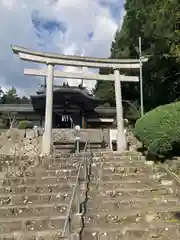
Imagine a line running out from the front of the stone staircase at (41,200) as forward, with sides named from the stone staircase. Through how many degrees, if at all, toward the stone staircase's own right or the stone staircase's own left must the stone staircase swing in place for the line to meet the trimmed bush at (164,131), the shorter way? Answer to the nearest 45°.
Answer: approximately 90° to the stone staircase's own left

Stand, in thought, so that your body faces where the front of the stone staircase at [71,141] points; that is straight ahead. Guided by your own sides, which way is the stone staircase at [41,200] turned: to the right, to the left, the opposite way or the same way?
the same way

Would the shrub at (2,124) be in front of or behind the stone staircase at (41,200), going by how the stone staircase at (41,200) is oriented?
behind

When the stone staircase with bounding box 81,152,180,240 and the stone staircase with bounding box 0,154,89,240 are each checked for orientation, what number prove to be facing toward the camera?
2

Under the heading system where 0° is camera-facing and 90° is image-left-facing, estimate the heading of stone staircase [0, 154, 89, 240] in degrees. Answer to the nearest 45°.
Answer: approximately 0°

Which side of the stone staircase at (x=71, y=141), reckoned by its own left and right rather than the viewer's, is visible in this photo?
front

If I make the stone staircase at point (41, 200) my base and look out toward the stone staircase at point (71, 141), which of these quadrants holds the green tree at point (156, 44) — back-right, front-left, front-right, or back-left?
front-right

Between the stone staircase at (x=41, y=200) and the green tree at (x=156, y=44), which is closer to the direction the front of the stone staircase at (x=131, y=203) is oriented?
the stone staircase

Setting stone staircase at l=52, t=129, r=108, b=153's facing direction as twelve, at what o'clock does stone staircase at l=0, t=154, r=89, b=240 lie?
stone staircase at l=0, t=154, r=89, b=240 is roughly at 12 o'clock from stone staircase at l=52, t=129, r=108, b=153.

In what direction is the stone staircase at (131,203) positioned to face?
toward the camera

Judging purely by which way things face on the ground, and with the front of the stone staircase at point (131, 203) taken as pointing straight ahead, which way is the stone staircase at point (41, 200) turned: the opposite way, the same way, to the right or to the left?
the same way
